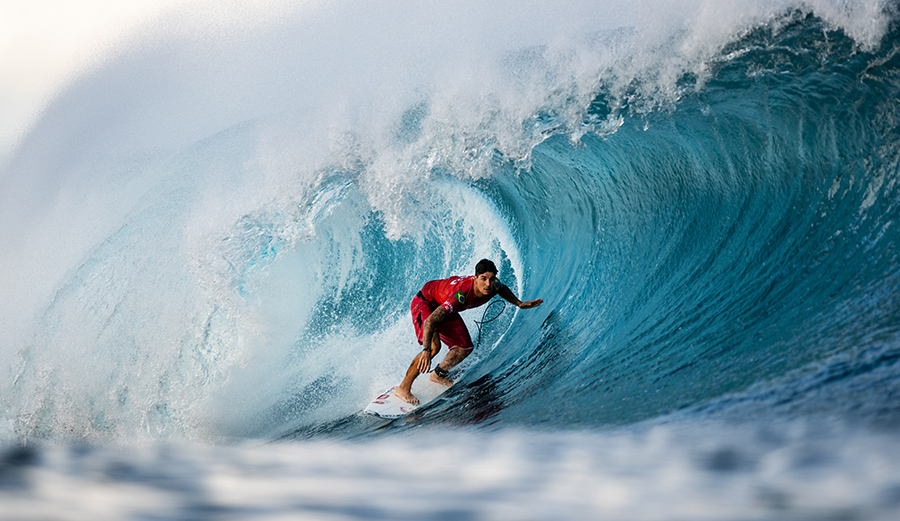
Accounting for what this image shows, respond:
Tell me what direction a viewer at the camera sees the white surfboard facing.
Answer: facing the viewer and to the left of the viewer
